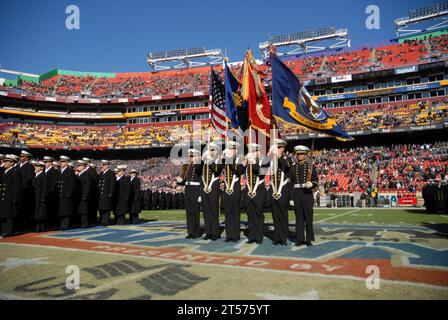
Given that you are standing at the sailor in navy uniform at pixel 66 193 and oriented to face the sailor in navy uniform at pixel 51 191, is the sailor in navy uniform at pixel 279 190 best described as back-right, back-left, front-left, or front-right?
back-left

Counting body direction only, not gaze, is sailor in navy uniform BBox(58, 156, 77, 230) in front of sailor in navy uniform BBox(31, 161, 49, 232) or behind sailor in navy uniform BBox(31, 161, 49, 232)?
behind

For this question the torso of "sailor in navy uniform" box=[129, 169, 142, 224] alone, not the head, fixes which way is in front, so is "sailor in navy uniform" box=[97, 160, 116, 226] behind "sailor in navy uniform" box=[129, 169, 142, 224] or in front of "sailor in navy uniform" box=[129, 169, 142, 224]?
in front

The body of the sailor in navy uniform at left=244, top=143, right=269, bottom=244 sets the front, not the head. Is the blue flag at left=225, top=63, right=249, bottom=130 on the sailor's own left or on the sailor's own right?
on the sailor's own right

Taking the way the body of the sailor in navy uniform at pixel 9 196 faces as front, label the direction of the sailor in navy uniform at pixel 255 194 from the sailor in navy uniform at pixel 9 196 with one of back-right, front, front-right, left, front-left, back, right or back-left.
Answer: left
